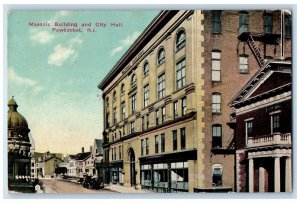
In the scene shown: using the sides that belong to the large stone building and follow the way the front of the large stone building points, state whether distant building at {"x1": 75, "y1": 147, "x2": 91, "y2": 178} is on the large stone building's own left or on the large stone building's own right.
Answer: on the large stone building's own right

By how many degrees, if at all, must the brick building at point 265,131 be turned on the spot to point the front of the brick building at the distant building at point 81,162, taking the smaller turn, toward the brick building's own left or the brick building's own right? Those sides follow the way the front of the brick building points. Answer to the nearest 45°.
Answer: approximately 45° to the brick building's own right

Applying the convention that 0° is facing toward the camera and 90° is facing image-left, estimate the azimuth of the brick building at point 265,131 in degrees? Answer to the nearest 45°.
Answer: approximately 45°
